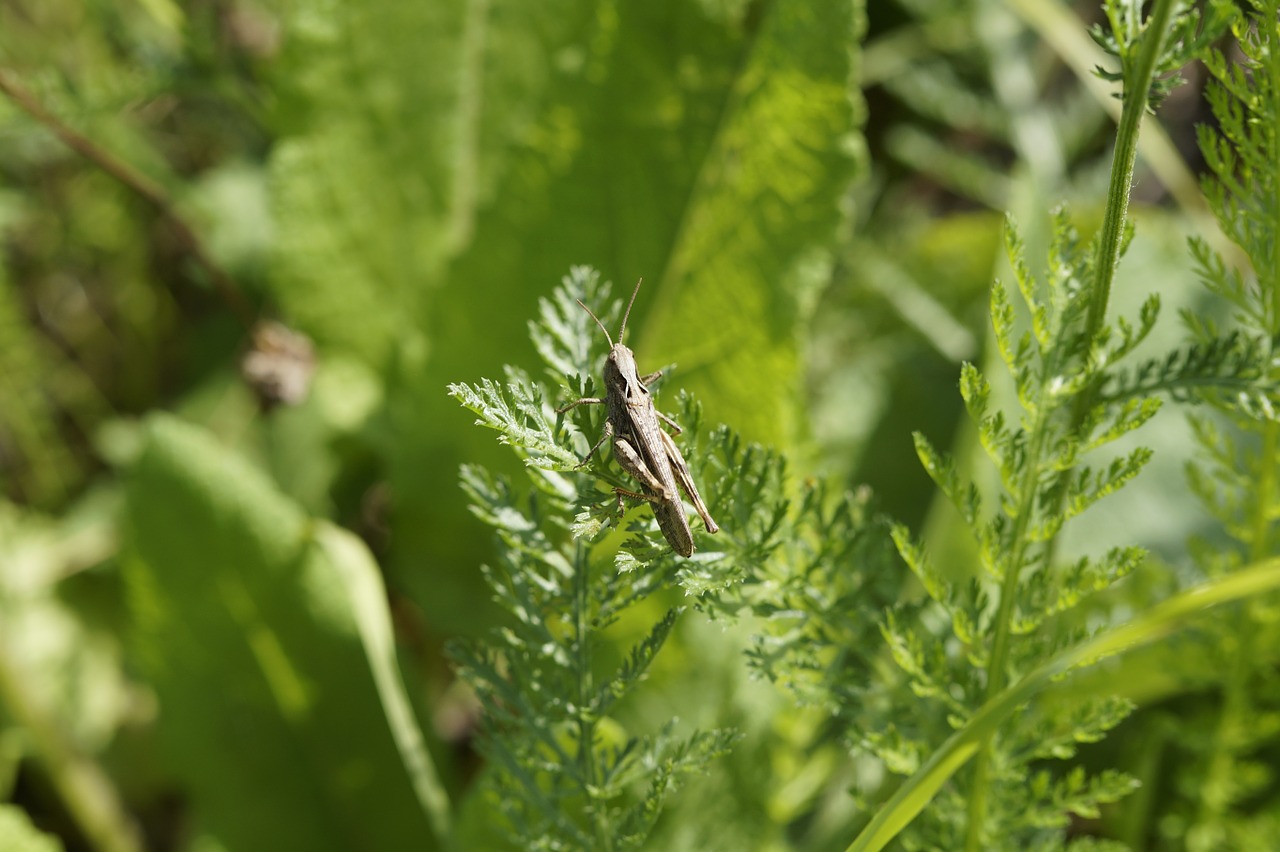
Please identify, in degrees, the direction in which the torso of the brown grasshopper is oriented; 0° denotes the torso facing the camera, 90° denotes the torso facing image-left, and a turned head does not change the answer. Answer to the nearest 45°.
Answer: approximately 180°
